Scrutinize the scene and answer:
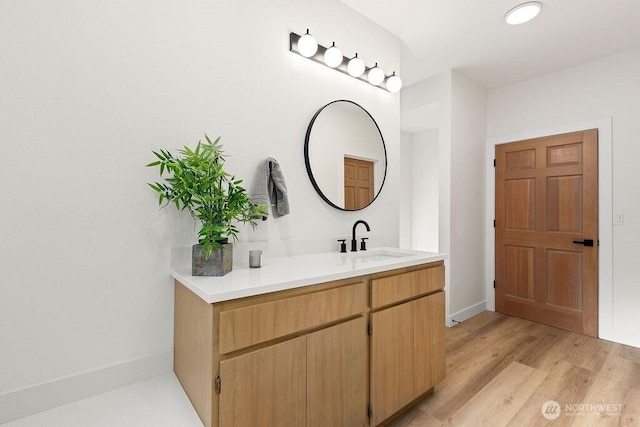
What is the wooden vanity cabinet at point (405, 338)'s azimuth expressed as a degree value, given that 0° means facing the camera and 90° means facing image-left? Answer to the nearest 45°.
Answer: approximately 315°

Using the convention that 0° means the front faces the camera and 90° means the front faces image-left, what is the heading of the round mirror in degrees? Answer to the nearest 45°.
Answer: approximately 315°

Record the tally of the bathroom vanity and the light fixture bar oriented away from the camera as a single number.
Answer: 0

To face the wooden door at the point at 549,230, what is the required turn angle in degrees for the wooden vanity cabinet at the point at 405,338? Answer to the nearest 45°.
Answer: approximately 90° to its left

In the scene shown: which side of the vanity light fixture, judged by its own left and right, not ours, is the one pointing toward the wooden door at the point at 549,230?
left

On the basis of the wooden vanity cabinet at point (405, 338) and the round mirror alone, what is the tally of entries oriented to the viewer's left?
0

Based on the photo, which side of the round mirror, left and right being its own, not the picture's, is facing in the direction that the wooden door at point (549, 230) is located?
left

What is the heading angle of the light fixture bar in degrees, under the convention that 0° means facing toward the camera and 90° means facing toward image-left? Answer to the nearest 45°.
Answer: approximately 315°

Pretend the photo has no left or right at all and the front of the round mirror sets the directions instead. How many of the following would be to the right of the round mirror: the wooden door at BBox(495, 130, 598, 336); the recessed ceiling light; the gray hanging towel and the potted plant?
2

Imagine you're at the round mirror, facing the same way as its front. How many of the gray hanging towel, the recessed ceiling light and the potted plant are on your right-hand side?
2

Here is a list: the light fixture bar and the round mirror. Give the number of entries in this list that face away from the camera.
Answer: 0
